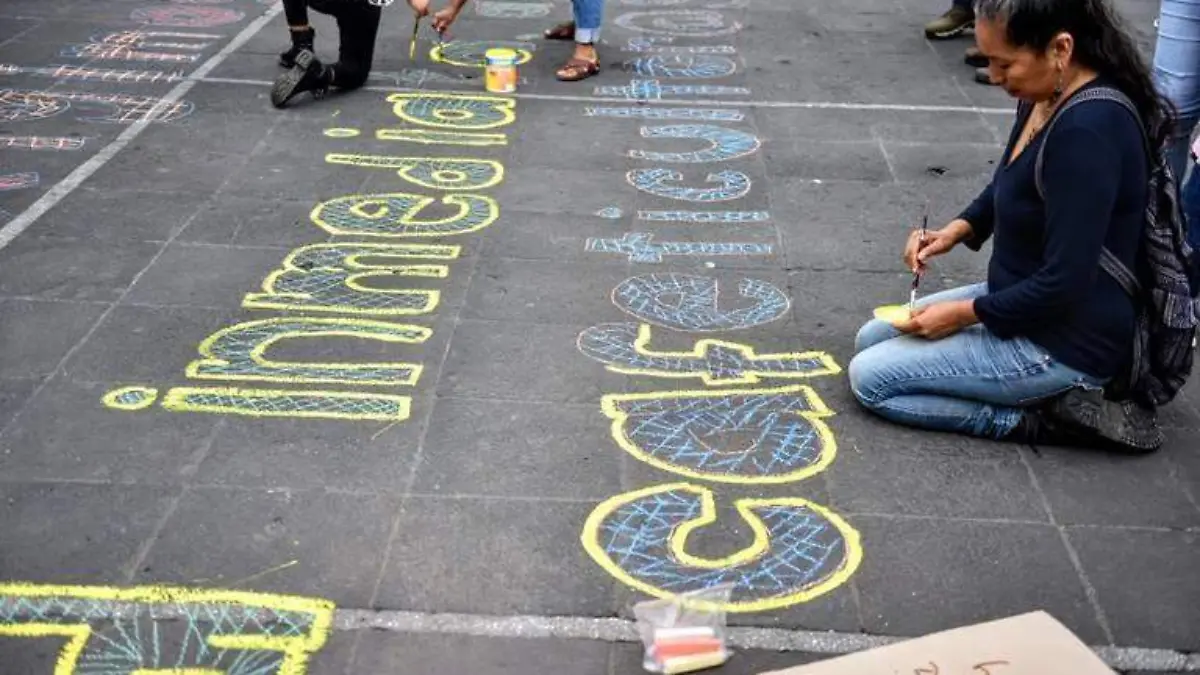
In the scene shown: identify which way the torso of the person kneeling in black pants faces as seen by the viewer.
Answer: to the viewer's right

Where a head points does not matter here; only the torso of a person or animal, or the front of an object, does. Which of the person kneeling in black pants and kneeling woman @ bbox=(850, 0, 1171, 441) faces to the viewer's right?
the person kneeling in black pants

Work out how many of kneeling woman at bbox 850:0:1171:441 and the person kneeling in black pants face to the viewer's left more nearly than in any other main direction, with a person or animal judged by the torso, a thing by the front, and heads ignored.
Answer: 1

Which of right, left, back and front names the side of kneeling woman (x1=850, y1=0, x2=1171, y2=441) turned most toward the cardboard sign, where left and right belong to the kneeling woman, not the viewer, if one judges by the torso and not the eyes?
left

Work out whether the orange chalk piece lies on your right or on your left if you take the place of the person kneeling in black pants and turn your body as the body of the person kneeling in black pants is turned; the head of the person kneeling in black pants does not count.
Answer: on your right

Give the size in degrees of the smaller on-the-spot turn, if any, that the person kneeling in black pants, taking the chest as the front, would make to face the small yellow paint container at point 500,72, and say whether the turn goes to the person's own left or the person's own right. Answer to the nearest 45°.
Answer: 0° — they already face it

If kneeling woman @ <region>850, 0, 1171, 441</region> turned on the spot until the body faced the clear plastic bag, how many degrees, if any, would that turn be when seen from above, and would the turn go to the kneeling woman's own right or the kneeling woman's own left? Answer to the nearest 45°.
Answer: approximately 45° to the kneeling woman's own left

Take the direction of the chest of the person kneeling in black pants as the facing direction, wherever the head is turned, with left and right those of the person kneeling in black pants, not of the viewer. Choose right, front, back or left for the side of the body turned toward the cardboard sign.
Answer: right

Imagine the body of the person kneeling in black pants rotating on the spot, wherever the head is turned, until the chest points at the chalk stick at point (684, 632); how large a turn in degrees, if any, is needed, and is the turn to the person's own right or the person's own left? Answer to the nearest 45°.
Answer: approximately 90° to the person's own right

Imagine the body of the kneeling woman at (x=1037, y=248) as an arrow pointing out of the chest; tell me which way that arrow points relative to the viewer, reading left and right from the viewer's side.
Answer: facing to the left of the viewer

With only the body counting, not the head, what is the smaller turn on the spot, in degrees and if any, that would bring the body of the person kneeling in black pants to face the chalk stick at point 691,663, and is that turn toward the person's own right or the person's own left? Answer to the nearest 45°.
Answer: approximately 90° to the person's own right

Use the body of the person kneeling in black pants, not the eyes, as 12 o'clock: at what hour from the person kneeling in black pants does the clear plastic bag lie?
The clear plastic bag is roughly at 3 o'clock from the person kneeling in black pants.

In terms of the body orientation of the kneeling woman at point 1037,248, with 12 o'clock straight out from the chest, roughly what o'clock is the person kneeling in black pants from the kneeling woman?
The person kneeling in black pants is roughly at 1 o'clock from the kneeling woman.
